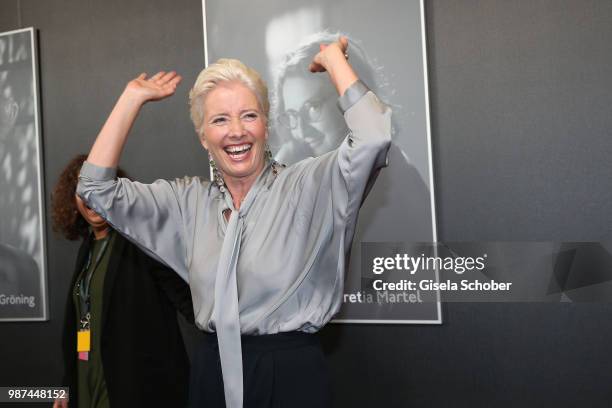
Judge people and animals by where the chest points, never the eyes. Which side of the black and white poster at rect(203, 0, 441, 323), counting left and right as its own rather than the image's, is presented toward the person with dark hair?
right

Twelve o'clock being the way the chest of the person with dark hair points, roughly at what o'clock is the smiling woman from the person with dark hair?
The smiling woman is roughly at 10 o'clock from the person with dark hair.

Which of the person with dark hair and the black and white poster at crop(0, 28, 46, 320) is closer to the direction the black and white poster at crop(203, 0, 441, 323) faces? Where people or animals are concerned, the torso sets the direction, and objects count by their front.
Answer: the person with dark hair

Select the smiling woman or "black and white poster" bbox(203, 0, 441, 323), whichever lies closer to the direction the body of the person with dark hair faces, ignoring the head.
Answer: the smiling woman

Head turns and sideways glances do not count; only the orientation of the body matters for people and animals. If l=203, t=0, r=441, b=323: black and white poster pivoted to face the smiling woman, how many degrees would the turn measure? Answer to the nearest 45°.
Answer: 0° — it already faces them

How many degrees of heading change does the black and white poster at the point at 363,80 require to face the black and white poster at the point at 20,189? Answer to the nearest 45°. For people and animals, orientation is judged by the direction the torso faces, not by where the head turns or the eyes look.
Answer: approximately 90° to its right

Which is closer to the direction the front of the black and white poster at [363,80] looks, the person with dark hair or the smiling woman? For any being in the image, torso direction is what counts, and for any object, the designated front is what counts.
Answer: the smiling woman

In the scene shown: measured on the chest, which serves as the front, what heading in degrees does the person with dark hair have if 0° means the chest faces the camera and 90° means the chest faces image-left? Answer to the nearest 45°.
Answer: approximately 45°

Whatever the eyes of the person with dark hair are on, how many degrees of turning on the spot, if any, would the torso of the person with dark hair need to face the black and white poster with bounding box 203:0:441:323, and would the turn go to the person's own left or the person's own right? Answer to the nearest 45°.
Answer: approximately 135° to the person's own left
